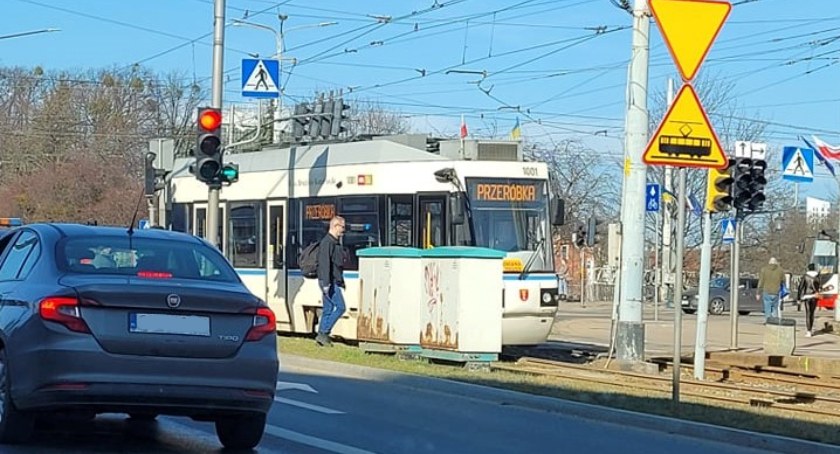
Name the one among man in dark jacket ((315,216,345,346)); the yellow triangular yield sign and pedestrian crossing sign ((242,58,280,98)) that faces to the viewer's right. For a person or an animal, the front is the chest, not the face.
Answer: the man in dark jacket

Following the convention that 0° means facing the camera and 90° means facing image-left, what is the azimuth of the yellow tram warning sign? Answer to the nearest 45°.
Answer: approximately 0°

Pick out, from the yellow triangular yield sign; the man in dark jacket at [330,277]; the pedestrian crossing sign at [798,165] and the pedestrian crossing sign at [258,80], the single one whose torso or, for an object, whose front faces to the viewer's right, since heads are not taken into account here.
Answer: the man in dark jacket

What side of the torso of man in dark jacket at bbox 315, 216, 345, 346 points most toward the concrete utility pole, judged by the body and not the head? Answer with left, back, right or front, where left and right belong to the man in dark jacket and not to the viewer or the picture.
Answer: front

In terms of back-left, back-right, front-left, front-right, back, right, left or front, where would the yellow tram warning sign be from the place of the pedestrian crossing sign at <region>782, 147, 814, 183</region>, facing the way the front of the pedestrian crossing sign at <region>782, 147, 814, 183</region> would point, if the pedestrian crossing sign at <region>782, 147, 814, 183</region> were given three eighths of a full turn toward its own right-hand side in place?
back-left

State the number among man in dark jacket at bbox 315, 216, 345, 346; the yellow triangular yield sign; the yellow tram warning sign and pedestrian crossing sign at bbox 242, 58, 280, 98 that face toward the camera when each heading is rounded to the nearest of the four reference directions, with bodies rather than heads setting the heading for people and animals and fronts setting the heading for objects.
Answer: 3

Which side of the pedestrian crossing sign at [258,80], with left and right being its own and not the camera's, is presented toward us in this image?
front

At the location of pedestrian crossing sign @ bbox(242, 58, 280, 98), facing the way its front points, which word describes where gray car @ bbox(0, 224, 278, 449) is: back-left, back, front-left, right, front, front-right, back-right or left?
front

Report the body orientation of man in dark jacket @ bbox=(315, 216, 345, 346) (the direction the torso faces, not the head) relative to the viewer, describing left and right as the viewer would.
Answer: facing to the right of the viewer

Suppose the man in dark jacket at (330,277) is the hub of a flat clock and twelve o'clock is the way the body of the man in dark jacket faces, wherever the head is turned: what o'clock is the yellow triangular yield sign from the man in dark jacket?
The yellow triangular yield sign is roughly at 2 o'clock from the man in dark jacket.

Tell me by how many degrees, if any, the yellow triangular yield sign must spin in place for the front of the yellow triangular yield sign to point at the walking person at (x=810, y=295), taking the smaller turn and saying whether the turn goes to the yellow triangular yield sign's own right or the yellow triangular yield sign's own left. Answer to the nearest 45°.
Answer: approximately 180°

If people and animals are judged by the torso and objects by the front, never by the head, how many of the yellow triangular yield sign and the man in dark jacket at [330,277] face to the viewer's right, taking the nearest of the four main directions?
1
